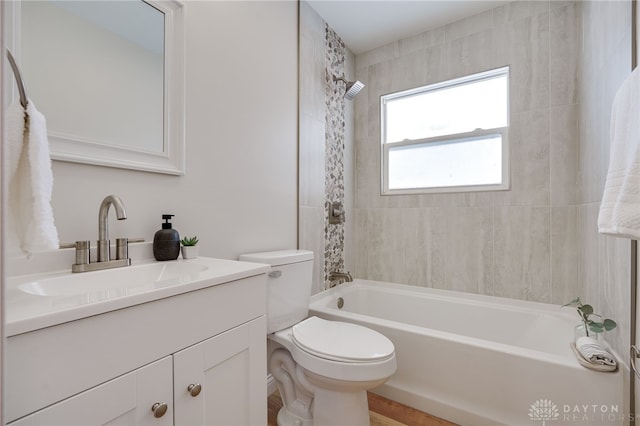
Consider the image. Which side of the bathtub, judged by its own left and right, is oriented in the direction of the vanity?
front

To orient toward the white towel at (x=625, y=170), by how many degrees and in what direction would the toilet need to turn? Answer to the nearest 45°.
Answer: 0° — it already faces it

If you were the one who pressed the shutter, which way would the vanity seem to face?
facing the viewer and to the right of the viewer

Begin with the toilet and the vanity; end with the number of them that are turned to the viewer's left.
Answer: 0

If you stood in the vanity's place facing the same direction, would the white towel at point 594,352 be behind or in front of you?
in front

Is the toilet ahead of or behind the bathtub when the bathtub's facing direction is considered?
ahead

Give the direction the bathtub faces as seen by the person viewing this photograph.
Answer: facing the viewer and to the left of the viewer
